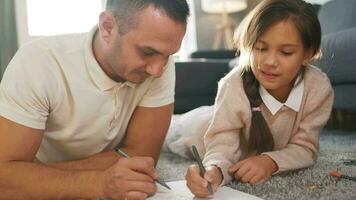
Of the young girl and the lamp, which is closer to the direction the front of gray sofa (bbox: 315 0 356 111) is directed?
the young girl

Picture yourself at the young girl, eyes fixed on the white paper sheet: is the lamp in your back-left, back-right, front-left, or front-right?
back-right

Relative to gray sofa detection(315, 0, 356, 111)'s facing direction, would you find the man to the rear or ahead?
ahead

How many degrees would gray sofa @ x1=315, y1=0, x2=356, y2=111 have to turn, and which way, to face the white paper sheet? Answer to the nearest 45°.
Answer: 0° — it already faces it

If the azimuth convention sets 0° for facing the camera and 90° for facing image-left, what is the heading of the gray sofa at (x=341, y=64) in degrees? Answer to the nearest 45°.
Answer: approximately 0°

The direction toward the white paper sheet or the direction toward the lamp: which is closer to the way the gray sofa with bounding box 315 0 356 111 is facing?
the white paper sheet

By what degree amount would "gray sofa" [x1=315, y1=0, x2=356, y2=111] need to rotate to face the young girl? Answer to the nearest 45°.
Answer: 0° — it already faces them
